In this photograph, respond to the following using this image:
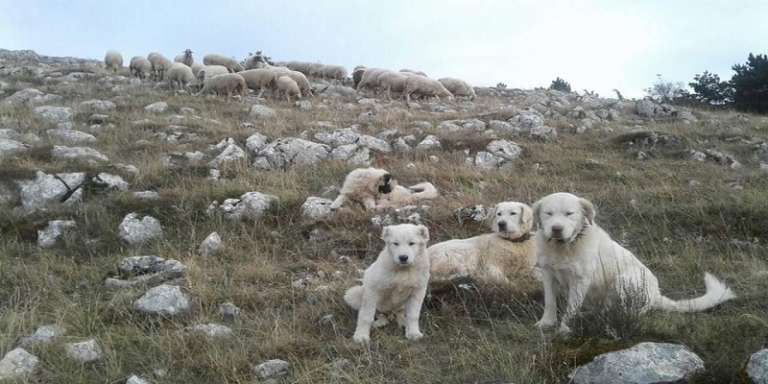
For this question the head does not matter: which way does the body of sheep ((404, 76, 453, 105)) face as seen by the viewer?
to the viewer's right

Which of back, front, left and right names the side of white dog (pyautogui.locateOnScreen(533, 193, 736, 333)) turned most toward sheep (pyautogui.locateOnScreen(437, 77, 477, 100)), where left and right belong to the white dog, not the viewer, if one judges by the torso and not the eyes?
right

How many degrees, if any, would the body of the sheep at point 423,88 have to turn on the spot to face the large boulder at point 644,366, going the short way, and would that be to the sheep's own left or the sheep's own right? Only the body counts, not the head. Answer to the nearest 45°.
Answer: approximately 90° to the sheep's own right

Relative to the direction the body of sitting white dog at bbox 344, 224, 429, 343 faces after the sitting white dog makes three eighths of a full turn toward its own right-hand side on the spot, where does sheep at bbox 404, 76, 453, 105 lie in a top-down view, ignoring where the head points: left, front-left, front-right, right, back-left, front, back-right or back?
front-right

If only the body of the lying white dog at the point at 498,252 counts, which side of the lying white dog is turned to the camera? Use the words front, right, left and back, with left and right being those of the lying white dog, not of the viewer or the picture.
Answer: right

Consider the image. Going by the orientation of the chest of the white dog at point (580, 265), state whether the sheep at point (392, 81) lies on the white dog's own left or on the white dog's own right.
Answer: on the white dog's own right
